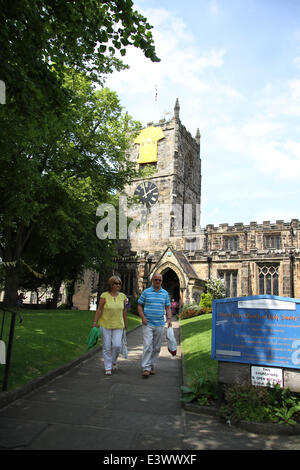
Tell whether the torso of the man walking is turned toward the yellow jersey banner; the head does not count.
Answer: no

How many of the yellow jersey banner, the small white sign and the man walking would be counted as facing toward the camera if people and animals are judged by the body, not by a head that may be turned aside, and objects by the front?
3

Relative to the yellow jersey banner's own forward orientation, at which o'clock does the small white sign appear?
The small white sign is roughly at 12 o'clock from the yellow jersey banner.

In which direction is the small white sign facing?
toward the camera

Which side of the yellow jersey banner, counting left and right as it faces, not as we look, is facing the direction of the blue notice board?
front

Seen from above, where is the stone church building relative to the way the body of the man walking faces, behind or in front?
behind

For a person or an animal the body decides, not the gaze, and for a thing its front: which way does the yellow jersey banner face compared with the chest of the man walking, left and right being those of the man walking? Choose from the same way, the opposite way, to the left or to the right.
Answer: the same way

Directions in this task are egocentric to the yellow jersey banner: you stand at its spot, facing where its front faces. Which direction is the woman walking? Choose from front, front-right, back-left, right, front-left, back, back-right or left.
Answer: front

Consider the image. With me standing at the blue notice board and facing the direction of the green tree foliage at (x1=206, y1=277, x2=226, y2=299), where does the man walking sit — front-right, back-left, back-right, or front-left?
front-left

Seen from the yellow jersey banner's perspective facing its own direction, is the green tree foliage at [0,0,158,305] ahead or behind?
ahead

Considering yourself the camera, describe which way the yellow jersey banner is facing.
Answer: facing the viewer

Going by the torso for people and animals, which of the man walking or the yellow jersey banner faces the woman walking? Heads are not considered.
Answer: the yellow jersey banner

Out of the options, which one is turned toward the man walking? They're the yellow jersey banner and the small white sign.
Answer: the yellow jersey banner
